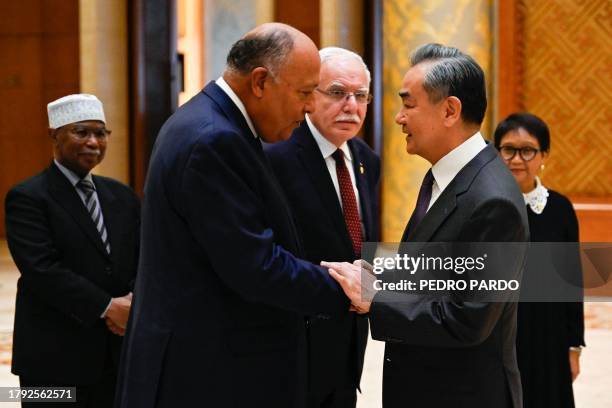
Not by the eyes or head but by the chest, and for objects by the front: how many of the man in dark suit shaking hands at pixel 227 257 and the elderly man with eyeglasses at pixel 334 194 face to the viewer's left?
0

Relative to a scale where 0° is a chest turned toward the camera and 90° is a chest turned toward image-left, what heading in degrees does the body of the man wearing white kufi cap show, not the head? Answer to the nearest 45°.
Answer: approximately 315°

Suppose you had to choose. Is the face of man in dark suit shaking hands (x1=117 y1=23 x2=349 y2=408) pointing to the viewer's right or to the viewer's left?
to the viewer's right

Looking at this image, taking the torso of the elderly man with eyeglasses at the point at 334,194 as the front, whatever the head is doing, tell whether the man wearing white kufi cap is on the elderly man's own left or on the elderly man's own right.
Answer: on the elderly man's own right

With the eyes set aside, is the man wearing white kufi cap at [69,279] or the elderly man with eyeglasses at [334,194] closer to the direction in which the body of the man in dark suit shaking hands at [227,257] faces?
the elderly man with eyeglasses

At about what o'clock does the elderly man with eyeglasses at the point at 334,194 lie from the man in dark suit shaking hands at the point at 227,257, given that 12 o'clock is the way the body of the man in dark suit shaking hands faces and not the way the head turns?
The elderly man with eyeglasses is roughly at 10 o'clock from the man in dark suit shaking hands.

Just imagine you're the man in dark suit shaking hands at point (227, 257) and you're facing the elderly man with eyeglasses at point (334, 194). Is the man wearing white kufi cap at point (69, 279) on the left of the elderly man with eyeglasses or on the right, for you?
left

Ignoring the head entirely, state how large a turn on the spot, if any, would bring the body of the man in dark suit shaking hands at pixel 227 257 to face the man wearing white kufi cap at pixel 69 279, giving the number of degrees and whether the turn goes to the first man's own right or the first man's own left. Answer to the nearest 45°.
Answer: approximately 135° to the first man's own left

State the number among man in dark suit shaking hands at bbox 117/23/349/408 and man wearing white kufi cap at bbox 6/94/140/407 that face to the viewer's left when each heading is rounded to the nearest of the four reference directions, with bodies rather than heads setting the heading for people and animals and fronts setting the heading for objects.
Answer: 0

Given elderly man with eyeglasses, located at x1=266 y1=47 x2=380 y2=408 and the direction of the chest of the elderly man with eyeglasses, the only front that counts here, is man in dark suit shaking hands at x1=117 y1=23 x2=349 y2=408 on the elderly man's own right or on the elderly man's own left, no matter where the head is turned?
on the elderly man's own right

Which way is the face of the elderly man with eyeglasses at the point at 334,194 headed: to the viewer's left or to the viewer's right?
to the viewer's right

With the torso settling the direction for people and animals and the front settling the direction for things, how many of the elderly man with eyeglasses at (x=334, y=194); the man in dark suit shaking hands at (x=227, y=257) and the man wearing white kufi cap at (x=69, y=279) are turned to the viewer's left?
0

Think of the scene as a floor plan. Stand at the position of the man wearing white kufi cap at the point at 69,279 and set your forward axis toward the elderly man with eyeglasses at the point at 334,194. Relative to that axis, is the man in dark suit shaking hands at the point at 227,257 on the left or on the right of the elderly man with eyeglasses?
right

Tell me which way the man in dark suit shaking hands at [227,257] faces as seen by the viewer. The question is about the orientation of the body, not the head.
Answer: to the viewer's right
